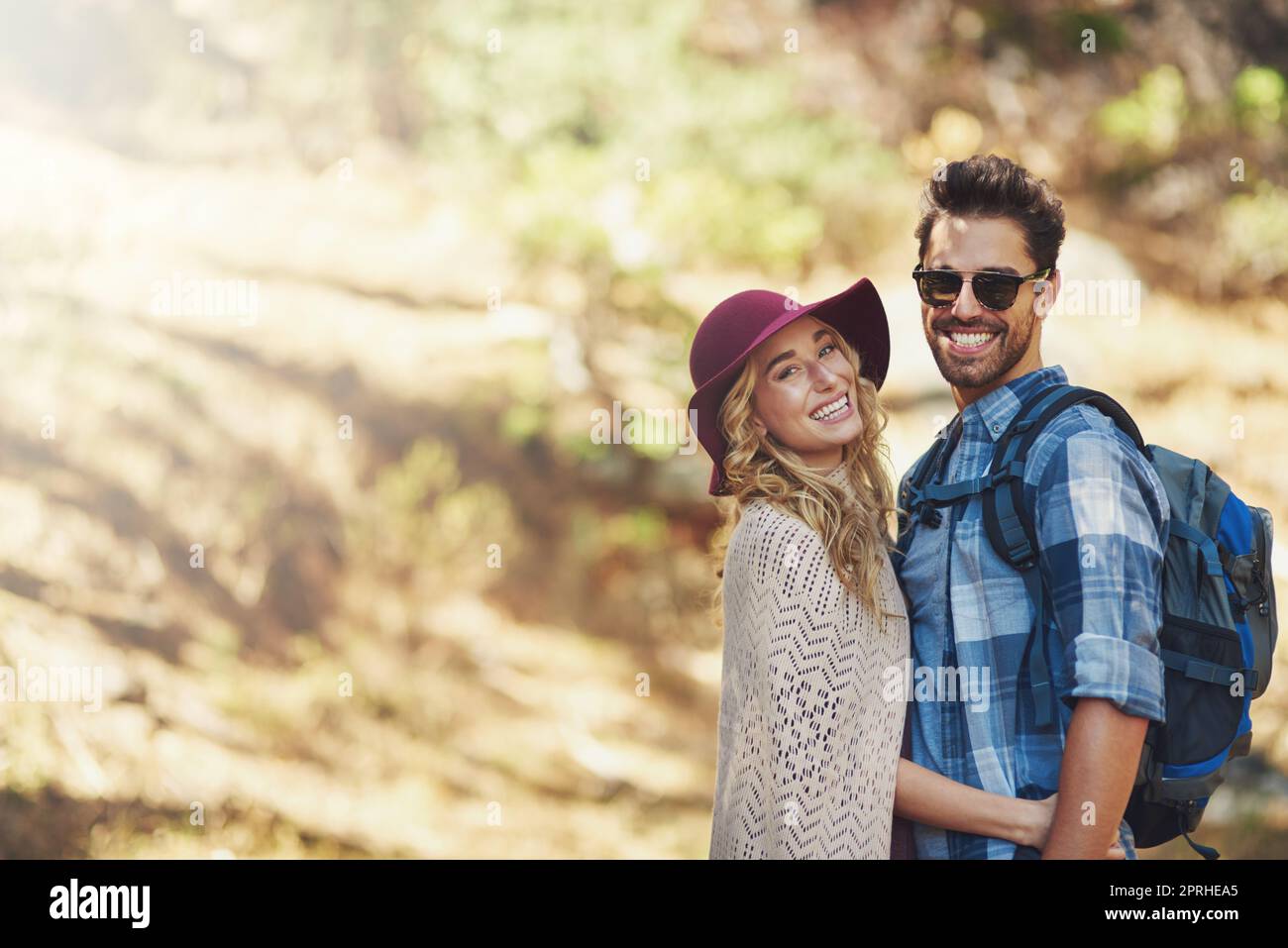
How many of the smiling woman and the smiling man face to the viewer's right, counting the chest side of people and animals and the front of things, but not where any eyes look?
1

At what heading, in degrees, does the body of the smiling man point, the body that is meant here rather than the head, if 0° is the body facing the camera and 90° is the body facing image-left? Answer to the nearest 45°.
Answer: approximately 45°

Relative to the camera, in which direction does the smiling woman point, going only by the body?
to the viewer's right
